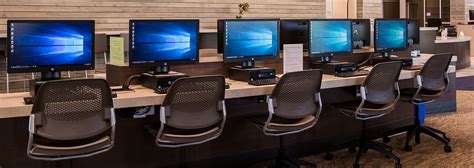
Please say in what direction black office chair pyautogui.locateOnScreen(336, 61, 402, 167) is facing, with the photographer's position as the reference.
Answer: facing away from the viewer and to the left of the viewer

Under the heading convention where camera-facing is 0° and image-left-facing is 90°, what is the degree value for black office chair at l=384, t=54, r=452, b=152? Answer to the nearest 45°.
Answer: approximately 135°

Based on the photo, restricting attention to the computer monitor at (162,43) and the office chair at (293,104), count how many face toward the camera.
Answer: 1

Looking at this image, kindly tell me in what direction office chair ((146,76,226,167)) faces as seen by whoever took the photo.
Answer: facing away from the viewer and to the left of the viewer

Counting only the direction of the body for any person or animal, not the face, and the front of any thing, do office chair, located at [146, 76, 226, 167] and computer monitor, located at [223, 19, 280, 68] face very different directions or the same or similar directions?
very different directions

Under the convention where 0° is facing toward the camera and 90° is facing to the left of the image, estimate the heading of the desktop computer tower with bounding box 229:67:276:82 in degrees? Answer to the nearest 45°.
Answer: approximately 315°

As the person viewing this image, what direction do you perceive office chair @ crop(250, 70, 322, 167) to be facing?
facing away from the viewer and to the left of the viewer

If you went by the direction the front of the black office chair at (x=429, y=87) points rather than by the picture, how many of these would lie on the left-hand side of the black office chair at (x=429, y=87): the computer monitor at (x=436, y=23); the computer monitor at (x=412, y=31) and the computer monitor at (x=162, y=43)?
1

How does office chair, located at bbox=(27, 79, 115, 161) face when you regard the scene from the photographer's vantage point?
facing away from the viewer

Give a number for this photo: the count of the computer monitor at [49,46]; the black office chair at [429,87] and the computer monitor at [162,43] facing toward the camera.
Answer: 2
